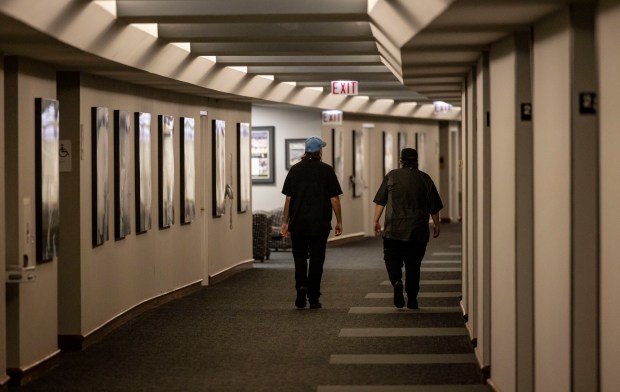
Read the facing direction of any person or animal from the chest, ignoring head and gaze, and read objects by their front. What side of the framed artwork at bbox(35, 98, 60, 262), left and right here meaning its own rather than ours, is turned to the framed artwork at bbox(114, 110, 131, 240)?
left

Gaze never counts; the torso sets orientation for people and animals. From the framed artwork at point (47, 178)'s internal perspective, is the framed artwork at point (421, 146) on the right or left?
on its left

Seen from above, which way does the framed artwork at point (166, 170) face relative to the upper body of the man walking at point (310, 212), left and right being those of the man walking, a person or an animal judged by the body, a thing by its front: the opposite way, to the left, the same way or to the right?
to the right

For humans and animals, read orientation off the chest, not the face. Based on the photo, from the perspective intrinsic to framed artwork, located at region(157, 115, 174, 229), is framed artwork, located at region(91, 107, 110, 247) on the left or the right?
on its right

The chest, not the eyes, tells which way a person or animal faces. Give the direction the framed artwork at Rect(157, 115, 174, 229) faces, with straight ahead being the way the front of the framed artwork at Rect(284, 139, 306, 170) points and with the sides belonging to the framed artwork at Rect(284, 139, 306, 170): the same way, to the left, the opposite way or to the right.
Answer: to the left

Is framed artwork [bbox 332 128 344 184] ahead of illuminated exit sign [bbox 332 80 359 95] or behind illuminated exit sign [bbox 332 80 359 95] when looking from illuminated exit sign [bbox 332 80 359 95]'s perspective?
behind

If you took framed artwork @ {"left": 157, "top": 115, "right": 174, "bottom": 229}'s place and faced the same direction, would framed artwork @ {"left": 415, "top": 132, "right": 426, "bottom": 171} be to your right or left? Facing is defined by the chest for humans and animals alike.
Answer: on your left

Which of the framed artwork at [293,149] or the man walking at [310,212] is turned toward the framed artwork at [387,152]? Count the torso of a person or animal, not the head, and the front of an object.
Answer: the man walking

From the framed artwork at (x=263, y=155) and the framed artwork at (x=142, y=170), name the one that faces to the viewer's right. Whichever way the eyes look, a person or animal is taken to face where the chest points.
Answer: the framed artwork at (x=142, y=170)

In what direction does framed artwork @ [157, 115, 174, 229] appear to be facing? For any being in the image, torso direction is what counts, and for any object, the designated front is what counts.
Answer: to the viewer's right

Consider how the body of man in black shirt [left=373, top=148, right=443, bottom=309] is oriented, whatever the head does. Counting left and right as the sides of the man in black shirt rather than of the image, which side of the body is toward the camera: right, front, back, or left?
back

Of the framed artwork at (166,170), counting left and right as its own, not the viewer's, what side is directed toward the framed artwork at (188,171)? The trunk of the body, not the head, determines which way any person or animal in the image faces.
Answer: left

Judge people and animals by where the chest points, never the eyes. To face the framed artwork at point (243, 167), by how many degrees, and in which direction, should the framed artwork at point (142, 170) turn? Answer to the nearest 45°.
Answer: approximately 90° to its left
